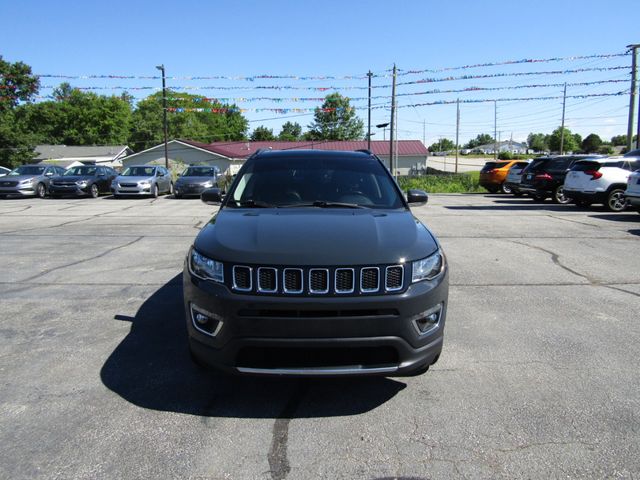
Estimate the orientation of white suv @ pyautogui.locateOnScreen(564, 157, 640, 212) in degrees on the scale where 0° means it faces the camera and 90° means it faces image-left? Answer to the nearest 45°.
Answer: approximately 225°

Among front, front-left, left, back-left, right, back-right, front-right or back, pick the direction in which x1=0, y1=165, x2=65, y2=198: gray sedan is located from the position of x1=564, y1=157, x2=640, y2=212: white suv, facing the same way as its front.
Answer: back-left

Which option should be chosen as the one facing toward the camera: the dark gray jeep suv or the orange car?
the dark gray jeep suv

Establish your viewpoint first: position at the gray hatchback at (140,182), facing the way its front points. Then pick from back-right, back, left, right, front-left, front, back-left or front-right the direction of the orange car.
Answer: back-left

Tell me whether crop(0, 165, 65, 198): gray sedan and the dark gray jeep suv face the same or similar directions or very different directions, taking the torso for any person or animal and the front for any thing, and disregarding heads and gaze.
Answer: same or similar directions

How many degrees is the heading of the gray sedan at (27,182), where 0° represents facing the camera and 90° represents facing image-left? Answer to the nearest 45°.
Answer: approximately 45°

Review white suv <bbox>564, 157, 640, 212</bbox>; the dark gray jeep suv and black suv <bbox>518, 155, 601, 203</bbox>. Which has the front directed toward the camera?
the dark gray jeep suv

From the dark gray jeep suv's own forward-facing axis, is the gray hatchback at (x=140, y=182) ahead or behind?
behind

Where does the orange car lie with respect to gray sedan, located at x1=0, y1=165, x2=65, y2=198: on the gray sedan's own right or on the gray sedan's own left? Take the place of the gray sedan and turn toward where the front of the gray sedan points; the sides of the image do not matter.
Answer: on the gray sedan's own left

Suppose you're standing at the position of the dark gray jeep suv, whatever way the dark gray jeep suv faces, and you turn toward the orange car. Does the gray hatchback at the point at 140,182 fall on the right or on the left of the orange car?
left

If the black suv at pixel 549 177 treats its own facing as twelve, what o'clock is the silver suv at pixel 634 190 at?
The silver suv is roughly at 4 o'clock from the black suv.

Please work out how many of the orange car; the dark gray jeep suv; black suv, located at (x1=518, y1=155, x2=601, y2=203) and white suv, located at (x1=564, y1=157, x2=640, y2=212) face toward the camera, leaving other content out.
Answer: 1

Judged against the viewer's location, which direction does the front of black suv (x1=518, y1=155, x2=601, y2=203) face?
facing away from the viewer and to the right of the viewer

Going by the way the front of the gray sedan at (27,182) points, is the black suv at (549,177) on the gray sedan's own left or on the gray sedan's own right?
on the gray sedan's own left

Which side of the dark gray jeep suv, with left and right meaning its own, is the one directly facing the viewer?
front

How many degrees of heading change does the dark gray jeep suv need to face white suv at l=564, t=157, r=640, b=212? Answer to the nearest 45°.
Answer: approximately 135° to its left

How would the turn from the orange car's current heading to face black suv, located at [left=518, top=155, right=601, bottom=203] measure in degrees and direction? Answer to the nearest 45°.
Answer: approximately 135° to its right
